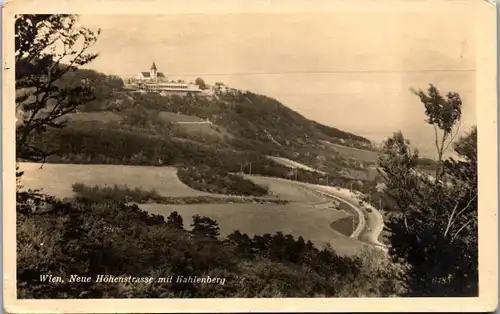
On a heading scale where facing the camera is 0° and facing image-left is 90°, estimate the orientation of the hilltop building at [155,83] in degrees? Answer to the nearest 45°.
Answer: approximately 0°
